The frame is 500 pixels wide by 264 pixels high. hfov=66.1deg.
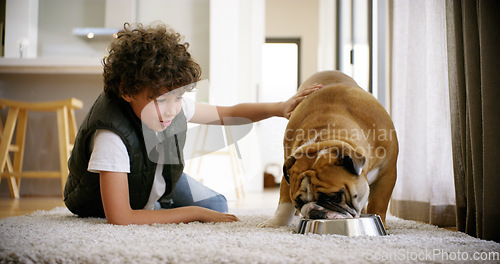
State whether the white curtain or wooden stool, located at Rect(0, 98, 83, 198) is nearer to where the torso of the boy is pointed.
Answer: the white curtain

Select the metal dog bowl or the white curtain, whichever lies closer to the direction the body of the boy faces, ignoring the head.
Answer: the metal dog bowl

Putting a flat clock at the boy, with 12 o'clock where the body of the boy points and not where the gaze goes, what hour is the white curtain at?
The white curtain is roughly at 10 o'clock from the boy.

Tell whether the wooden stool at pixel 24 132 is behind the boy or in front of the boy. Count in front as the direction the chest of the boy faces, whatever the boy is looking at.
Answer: behind

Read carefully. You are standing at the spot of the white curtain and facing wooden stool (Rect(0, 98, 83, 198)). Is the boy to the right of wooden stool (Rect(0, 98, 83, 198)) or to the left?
left

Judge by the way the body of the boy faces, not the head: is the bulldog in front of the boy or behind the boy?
in front

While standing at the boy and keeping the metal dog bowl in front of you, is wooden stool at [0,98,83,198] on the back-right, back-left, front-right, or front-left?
back-left

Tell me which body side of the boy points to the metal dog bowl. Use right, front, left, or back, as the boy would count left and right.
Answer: front
